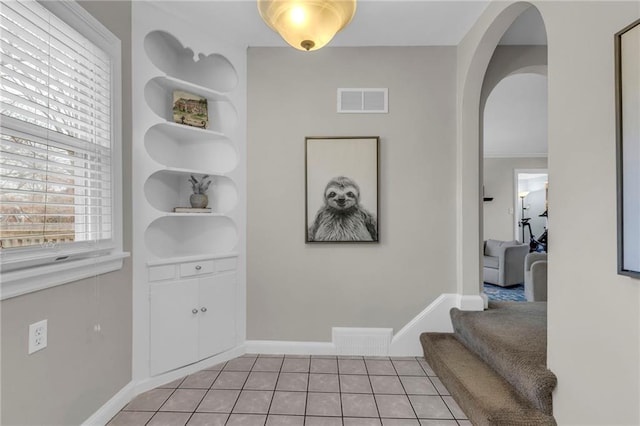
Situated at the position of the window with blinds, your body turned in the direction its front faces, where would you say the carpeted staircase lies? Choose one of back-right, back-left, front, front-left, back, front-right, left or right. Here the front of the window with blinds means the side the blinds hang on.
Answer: front

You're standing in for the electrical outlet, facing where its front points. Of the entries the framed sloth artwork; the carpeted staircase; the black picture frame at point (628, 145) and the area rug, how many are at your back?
0

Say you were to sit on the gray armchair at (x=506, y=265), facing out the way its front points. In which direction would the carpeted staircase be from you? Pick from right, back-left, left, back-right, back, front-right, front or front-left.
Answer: front-left

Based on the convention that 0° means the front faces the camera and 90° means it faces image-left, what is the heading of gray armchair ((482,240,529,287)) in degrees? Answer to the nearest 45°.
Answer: approximately 45°

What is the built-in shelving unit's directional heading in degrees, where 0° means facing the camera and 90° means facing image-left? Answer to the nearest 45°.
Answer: approximately 315°

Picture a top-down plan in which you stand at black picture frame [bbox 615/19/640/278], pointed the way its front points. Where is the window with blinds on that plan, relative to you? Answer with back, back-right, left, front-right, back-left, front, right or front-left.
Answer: front

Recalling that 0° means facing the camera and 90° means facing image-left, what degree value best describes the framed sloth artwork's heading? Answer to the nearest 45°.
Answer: approximately 0°

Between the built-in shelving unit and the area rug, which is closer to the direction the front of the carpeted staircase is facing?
the built-in shelving unit

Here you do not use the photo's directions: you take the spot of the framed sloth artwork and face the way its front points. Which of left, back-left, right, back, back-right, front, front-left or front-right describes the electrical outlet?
front-right

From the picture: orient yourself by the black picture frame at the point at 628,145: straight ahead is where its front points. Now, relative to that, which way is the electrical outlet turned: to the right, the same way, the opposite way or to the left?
the opposite way

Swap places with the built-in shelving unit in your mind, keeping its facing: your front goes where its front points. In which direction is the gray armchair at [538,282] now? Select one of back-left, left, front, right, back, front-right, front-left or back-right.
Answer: front-left

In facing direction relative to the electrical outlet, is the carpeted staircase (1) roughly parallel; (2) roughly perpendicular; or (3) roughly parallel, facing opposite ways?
roughly parallel, facing opposite ways

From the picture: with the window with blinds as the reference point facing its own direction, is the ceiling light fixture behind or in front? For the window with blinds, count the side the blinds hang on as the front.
in front

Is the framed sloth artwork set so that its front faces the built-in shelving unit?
no

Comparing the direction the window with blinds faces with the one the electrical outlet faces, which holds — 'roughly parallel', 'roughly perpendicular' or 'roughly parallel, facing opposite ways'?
roughly parallel

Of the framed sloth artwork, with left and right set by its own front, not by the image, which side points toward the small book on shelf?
right

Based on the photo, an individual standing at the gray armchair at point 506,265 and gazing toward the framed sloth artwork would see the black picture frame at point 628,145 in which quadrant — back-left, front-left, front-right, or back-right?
front-left

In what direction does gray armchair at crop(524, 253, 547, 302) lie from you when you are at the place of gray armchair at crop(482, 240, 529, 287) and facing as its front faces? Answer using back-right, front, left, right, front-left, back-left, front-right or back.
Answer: front-left
